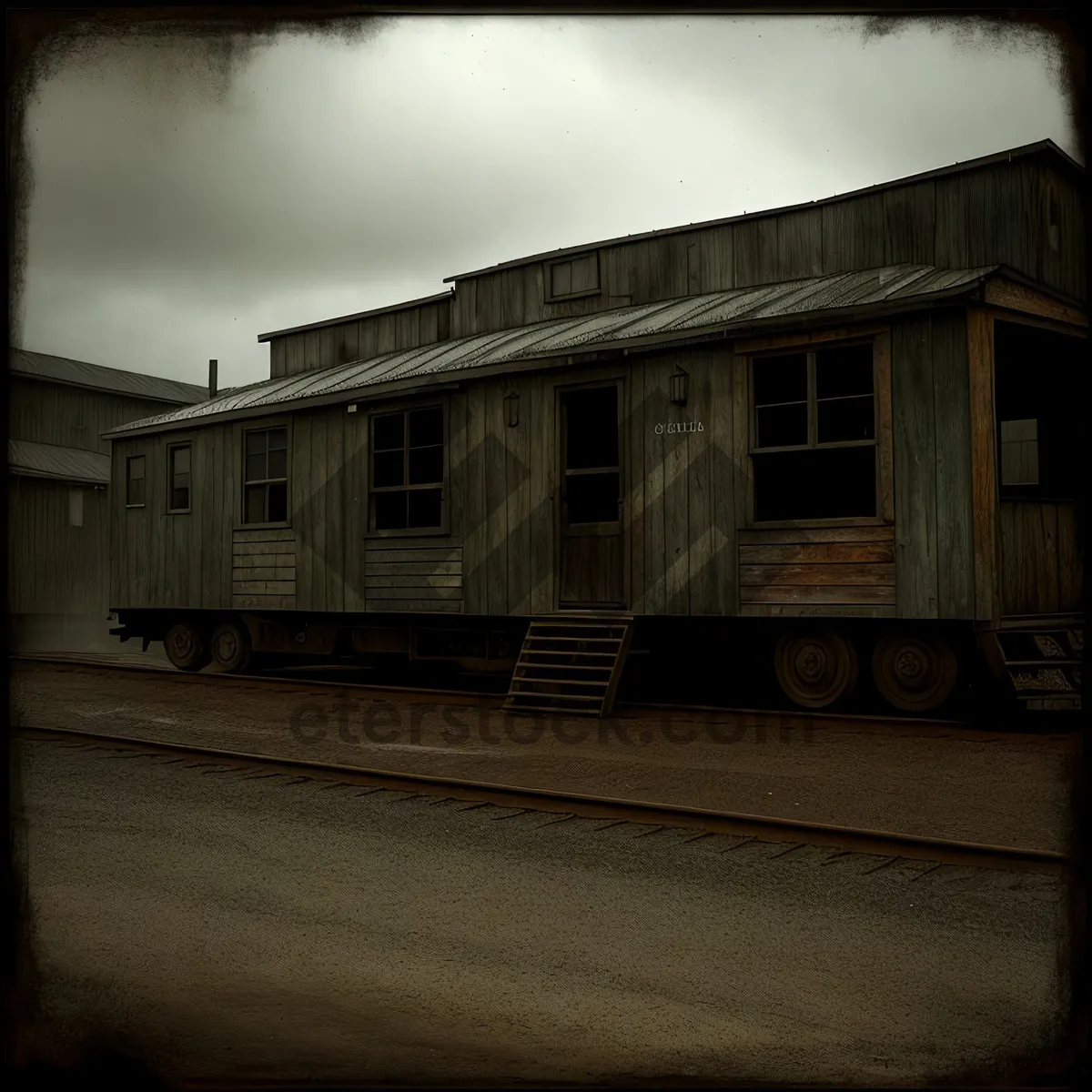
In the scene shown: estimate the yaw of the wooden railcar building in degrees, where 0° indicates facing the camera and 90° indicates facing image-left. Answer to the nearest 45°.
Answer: approximately 45°

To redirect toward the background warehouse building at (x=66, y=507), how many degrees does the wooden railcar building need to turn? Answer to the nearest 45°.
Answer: approximately 90° to its right

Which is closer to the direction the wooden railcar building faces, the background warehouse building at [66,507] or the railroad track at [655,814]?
the railroad track
